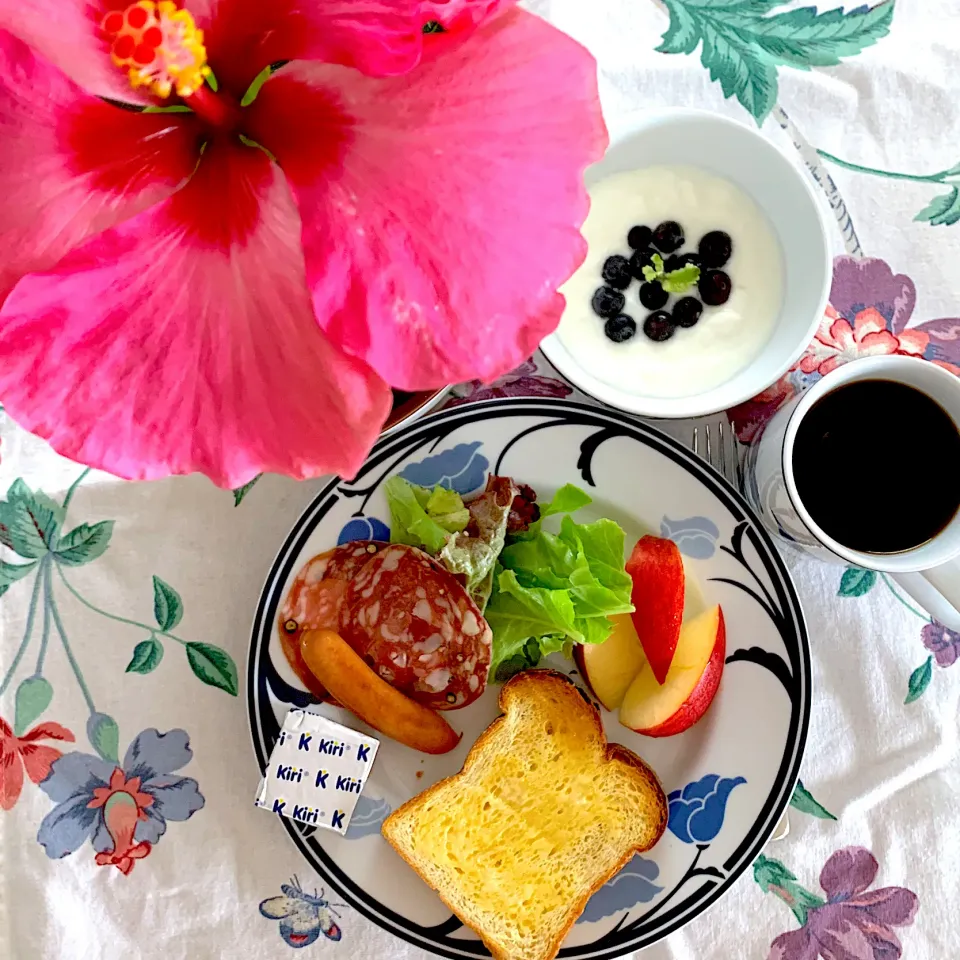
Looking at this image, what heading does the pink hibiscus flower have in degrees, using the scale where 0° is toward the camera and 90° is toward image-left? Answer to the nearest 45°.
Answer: approximately 0°
